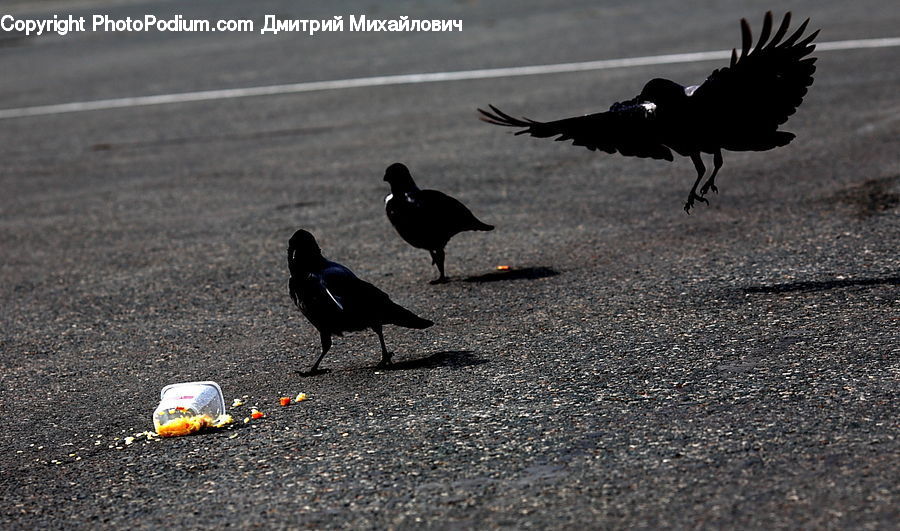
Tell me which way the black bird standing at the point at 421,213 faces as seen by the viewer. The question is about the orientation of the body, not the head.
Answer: to the viewer's left

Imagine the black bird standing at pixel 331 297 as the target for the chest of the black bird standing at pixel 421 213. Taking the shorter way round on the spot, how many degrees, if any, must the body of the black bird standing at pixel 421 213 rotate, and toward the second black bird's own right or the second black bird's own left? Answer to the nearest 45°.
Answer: approximately 90° to the second black bird's own left

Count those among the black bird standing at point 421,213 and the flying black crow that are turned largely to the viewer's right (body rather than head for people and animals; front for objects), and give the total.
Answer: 0

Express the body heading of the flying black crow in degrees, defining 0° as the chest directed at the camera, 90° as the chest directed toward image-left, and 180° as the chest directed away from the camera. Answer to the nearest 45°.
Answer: approximately 45°

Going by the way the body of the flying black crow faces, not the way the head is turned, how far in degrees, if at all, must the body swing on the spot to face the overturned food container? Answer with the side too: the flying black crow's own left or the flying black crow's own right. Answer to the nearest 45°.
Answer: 0° — it already faces it

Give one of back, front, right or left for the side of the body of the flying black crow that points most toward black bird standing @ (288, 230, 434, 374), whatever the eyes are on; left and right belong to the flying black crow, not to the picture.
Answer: front

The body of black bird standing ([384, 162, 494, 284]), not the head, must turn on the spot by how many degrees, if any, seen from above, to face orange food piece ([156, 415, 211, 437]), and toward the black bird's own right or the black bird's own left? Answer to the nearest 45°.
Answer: approximately 45° to the black bird's own left

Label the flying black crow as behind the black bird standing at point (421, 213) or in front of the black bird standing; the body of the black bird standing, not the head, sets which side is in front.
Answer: behind
